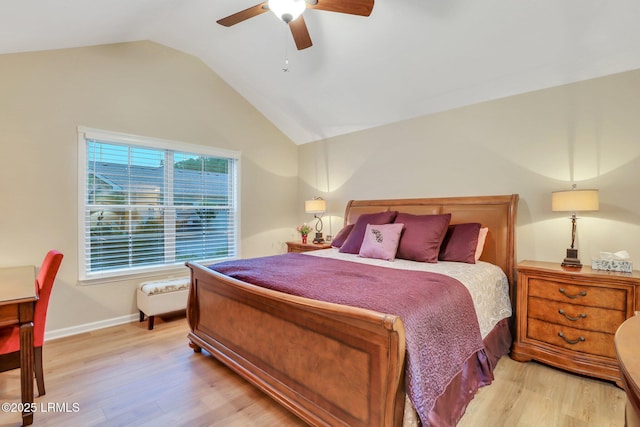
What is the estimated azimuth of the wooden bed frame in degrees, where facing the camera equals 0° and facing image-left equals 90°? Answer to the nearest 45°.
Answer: approximately 45°

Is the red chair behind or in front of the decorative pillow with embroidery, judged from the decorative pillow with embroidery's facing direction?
in front

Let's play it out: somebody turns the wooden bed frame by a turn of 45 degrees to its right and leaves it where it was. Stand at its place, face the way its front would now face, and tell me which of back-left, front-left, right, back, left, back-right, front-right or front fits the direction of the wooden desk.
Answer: front

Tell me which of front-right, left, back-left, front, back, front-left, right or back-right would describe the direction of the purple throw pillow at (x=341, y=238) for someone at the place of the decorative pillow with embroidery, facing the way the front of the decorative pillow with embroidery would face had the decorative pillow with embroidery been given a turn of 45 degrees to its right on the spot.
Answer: front-right

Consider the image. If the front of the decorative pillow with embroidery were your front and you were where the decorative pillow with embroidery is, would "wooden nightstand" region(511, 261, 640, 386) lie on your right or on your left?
on your left

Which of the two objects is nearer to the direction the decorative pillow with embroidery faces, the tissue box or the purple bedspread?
the purple bedspread

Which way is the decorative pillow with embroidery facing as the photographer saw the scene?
facing the viewer and to the left of the viewer

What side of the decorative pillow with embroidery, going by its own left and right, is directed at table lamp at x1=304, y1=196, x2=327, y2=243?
right

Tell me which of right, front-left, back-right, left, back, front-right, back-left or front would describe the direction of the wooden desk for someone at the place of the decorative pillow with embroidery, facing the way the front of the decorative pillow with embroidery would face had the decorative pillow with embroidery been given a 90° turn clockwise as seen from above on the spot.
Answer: left

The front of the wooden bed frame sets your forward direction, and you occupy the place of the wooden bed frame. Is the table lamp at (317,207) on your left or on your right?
on your right

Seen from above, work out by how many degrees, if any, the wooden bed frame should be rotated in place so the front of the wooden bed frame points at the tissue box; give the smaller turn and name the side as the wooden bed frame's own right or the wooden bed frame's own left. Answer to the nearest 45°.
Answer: approximately 135° to the wooden bed frame's own left
